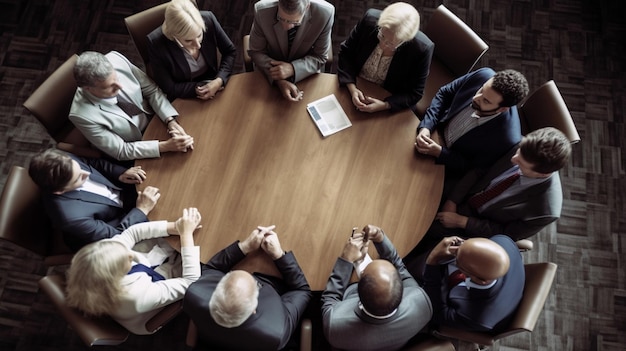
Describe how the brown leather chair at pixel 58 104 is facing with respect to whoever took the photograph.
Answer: facing the viewer and to the right of the viewer

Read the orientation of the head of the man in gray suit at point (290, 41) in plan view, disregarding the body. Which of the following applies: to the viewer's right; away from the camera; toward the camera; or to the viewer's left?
toward the camera

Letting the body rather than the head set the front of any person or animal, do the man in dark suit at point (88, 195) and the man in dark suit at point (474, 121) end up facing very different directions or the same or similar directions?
very different directions

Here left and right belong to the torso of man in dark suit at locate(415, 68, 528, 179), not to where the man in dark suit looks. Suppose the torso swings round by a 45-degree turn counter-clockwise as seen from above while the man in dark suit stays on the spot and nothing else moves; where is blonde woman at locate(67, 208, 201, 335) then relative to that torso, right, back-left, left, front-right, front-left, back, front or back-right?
front-right

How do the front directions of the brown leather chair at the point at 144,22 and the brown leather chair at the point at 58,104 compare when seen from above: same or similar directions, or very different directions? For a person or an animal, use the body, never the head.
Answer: same or similar directions

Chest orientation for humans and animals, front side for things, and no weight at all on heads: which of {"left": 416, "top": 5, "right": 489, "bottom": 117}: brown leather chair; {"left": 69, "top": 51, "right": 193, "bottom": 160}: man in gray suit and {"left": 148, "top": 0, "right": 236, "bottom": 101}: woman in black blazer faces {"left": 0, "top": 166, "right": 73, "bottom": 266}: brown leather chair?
{"left": 416, "top": 5, "right": 489, "bottom": 117}: brown leather chair

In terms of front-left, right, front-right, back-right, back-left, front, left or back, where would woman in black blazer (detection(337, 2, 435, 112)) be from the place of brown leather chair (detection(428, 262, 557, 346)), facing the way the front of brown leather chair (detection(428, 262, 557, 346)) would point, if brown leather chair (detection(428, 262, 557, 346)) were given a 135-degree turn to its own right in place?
back-left

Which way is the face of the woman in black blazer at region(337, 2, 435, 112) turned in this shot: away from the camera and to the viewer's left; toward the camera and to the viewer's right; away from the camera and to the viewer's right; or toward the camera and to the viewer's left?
toward the camera and to the viewer's left

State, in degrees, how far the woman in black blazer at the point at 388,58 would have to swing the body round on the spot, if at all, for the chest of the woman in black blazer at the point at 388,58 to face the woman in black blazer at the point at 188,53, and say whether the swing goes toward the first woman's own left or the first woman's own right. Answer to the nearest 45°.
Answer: approximately 45° to the first woman's own right

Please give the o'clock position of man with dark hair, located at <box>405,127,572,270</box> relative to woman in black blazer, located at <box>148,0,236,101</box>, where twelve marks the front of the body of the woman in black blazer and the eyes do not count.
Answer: The man with dark hair is roughly at 12 o'clock from the woman in black blazer.

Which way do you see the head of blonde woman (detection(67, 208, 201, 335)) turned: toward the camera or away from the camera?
away from the camera

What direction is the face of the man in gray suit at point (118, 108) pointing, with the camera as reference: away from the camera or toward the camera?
toward the camera

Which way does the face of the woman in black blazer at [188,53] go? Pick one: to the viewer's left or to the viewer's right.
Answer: to the viewer's right

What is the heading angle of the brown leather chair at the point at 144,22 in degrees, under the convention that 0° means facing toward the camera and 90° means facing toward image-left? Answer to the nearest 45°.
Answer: approximately 315°

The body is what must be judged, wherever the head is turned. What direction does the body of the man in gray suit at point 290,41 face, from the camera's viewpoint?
toward the camera

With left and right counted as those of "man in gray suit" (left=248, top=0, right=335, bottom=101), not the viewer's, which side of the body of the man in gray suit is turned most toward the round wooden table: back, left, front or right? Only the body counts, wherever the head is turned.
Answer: front

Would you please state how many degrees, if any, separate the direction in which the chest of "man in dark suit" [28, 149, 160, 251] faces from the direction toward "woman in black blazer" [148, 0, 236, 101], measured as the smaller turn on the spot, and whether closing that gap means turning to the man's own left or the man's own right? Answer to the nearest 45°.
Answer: approximately 45° to the man's own left

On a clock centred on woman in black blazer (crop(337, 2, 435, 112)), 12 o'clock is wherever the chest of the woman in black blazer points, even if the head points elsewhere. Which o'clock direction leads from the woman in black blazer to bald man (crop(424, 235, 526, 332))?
The bald man is roughly at 10 o'clock from the woman in black blazer.
